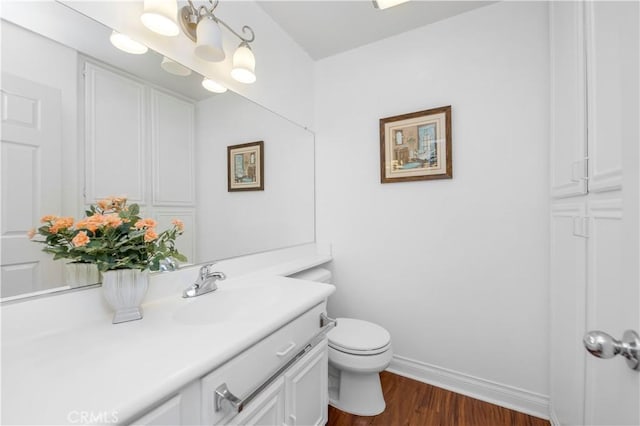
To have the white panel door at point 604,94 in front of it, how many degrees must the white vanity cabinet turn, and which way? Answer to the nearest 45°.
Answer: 0° — it already faces it

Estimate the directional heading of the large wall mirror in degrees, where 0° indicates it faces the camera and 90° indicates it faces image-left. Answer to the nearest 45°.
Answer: approximately 315°

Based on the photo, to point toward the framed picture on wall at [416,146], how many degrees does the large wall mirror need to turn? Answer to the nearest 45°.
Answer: approximately 45° to its left

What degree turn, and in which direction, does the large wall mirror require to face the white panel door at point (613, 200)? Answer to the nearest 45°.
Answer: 0° — it already faces it

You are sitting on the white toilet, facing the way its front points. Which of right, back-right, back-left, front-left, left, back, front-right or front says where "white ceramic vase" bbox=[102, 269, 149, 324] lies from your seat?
right

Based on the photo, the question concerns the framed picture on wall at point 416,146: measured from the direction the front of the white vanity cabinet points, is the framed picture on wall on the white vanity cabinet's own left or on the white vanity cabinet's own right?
on the white vanity cabinet's own left

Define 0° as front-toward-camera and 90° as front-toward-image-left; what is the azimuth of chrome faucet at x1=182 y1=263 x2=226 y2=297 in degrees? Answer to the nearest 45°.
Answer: approximately 315°
